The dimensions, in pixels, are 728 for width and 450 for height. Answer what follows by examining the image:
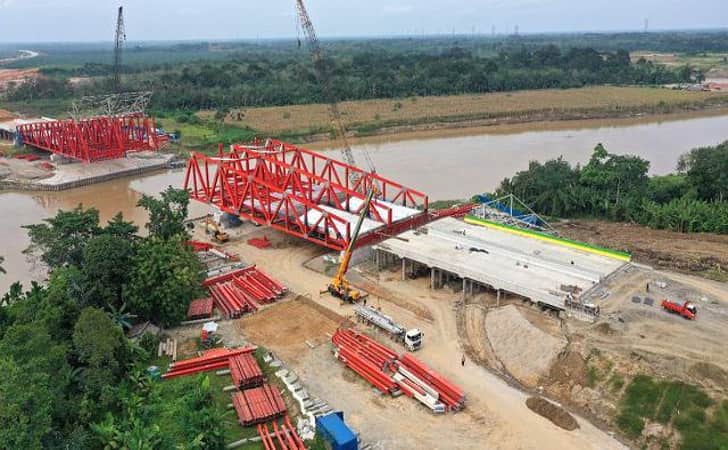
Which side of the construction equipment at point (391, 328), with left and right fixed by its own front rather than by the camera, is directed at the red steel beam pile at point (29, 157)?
back

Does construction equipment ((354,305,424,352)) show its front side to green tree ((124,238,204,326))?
no

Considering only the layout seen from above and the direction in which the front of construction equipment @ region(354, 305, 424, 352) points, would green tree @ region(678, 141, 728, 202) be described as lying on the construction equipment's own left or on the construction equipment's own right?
on the construction equipment's own left

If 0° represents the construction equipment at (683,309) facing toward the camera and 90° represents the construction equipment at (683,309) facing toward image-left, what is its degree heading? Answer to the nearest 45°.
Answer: approximately 315°

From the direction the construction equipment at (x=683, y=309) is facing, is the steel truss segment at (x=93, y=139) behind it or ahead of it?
behind

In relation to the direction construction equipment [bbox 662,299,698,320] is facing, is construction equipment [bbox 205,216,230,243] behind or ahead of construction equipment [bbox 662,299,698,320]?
behind

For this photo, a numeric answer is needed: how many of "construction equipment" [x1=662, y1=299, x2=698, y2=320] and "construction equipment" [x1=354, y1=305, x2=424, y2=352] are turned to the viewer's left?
0

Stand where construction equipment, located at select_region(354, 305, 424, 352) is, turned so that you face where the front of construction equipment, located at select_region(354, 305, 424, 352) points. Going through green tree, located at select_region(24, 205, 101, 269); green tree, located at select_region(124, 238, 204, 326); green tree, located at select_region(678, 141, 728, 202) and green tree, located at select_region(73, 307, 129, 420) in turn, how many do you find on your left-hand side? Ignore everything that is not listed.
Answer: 1

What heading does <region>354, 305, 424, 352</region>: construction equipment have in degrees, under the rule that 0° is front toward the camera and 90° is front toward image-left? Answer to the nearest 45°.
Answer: approximately 315°

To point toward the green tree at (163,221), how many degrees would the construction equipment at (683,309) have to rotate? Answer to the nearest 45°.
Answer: approximately 135° to its right

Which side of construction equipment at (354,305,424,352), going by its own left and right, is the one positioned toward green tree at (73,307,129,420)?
right
